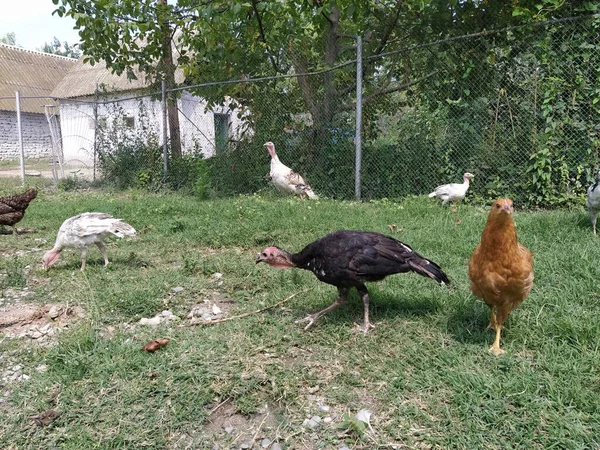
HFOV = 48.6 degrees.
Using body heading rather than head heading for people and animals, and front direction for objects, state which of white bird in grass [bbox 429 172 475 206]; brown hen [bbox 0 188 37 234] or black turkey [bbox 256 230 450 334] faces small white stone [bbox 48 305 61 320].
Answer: the black turkey

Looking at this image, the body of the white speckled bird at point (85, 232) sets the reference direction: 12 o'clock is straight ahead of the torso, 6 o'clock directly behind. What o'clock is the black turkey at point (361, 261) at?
The black turkey is roughly at 8 o'clock from the white speckled bird.

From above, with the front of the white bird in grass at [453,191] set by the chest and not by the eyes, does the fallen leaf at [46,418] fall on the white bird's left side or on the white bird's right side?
on the white bird's right side

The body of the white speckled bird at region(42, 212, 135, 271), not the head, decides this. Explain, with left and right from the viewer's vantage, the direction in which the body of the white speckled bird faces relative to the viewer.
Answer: facing to the left of the viewer

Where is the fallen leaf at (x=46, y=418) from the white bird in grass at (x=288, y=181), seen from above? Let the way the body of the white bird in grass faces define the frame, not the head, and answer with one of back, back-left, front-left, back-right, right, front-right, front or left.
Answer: left

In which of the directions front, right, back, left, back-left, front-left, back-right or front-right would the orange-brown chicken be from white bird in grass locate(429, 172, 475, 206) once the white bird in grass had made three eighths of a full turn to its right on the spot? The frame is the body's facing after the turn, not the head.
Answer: front-left

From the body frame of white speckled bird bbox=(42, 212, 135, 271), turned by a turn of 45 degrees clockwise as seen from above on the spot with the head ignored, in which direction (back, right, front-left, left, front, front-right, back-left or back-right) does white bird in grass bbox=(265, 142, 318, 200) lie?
right

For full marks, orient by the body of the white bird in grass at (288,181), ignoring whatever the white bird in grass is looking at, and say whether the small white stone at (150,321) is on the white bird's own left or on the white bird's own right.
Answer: on the white bird's own left

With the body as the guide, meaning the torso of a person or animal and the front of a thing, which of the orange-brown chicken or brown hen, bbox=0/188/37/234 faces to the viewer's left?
the brown hen

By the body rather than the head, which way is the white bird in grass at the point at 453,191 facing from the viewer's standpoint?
to the viewer's right

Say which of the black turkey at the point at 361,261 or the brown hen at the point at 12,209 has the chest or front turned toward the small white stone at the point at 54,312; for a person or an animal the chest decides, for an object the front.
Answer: the black turkey

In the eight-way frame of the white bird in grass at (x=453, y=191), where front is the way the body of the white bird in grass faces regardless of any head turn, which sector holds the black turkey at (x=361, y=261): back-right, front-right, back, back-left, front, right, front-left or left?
right

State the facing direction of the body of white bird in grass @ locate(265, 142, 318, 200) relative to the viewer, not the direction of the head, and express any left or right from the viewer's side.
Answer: facing to the left of the viewer

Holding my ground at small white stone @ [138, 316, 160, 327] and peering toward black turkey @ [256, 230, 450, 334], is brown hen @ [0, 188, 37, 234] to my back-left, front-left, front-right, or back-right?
back-left
